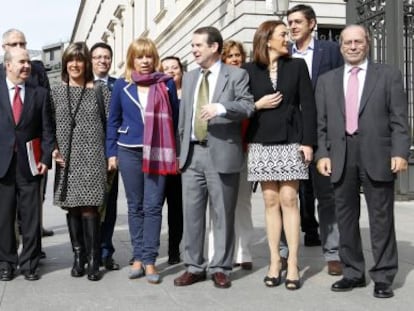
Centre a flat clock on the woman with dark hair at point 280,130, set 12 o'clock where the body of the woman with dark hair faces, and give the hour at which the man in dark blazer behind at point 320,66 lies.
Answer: The man in dark blazer behind is roughly at 7 o'clock from the woman with dark hair.

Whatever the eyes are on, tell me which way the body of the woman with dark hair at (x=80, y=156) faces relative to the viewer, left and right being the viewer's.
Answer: facing the viewer

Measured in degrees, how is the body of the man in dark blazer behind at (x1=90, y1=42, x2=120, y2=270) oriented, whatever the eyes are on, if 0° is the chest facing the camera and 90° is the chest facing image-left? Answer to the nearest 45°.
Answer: approximately 0°

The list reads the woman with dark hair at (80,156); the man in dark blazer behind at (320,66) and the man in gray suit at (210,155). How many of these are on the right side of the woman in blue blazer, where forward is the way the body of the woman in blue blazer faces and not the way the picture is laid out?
1

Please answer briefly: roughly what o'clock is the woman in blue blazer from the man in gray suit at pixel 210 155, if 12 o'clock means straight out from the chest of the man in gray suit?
The woman in blue blazer is roughly at 2 o'clock from the man in gray suit.

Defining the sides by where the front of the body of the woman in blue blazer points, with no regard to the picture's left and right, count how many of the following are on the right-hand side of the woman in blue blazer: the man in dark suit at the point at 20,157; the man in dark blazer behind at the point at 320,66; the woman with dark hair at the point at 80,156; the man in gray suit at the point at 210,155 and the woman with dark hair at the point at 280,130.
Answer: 2

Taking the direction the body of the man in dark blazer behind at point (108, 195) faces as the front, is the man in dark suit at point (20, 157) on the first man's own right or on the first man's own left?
on the first man's own right
